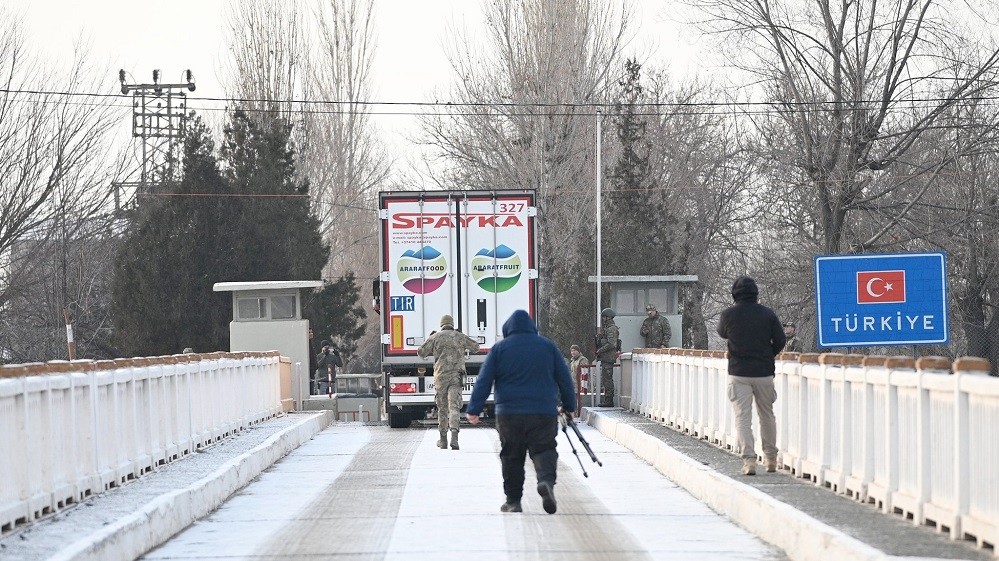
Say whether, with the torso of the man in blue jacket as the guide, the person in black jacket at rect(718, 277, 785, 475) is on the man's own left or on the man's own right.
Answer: on the man's own right

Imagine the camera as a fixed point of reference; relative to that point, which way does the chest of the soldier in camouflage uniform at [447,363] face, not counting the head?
away from the camera

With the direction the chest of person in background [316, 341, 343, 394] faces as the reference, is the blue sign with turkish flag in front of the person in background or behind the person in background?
in front

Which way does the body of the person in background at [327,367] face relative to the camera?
toward the camera

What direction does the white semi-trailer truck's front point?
away from the camera

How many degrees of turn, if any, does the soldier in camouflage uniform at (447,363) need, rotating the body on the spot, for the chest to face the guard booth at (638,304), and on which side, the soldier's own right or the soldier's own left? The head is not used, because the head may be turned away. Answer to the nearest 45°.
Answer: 0° — they already face it

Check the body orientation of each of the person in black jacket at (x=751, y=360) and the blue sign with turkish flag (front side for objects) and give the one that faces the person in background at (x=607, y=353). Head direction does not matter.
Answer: the person in black jacket at (x=751, y=360)

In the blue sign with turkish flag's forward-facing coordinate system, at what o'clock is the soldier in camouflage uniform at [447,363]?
The soldier in camouflage uniform is roughly at 4 o'clock from the blue sign with turkish flag.

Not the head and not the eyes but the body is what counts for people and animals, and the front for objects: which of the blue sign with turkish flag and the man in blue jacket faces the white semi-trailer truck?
the man in blue jacket

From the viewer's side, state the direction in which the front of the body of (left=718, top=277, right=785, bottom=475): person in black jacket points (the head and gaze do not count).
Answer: away from the camera

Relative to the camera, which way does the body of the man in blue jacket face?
away from the camera

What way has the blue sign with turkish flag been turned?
toward the camera

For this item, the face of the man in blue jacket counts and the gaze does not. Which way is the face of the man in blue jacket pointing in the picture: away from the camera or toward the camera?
away from the camera
